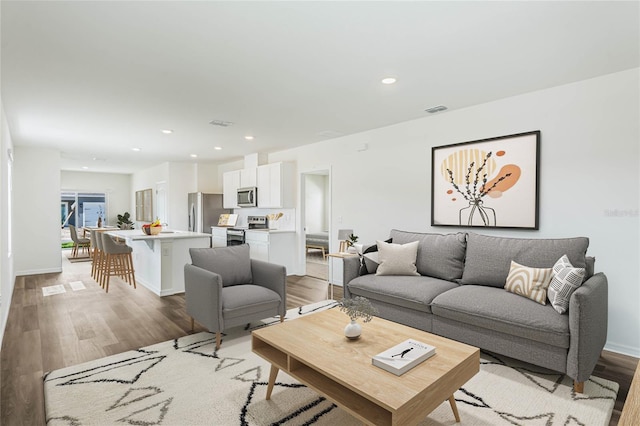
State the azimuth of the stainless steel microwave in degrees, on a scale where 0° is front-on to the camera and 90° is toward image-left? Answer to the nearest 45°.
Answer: approximately 45°

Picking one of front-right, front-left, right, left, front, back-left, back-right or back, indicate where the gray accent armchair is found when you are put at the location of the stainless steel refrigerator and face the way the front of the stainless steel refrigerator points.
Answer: front-left

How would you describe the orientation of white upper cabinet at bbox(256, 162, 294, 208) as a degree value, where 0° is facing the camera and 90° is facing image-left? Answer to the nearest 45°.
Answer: approximately 45°

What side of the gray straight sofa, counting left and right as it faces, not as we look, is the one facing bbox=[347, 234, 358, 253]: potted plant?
right

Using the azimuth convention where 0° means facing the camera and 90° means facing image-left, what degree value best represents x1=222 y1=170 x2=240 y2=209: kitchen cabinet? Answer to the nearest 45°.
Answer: approximately 45°

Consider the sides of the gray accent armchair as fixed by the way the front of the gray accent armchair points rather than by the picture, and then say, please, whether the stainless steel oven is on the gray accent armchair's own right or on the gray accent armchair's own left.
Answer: on the gray accent armchair's own left

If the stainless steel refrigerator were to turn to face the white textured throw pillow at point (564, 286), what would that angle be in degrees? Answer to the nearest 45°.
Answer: approximately 45° to its left

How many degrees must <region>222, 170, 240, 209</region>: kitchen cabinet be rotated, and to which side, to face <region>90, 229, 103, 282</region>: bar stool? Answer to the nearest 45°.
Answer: approximately 45° to its right

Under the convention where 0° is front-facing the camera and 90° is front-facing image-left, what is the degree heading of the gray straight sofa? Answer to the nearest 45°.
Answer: approximately 45°

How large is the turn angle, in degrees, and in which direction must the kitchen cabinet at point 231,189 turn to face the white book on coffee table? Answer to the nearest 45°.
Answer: approximately 45° to its left
